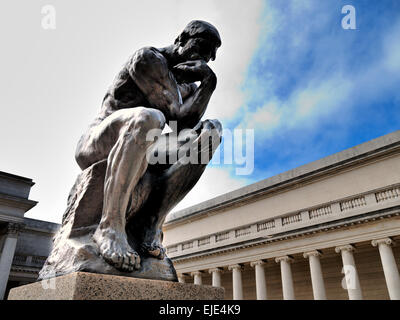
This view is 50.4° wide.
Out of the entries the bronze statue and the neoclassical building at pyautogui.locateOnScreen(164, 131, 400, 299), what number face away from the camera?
0

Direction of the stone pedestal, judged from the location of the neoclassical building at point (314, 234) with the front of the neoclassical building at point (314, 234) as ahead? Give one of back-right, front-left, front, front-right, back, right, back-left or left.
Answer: front-left

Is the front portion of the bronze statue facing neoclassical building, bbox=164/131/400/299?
no

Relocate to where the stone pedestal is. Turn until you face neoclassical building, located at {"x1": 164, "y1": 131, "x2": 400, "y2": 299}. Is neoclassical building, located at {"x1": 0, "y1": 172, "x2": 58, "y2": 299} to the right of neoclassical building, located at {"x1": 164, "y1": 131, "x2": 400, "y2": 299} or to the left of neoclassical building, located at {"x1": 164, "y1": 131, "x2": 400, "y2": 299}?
left

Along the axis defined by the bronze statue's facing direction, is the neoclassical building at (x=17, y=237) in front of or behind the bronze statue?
behind

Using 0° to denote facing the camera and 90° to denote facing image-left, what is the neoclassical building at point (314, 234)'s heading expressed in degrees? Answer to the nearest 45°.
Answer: approximately 45°

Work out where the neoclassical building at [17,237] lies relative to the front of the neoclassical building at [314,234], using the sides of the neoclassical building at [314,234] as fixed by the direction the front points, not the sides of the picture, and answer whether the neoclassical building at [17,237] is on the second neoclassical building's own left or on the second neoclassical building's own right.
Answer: on the second neoclassical building's own right

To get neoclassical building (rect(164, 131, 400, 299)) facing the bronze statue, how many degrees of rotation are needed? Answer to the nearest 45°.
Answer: approximately 45° to its left
